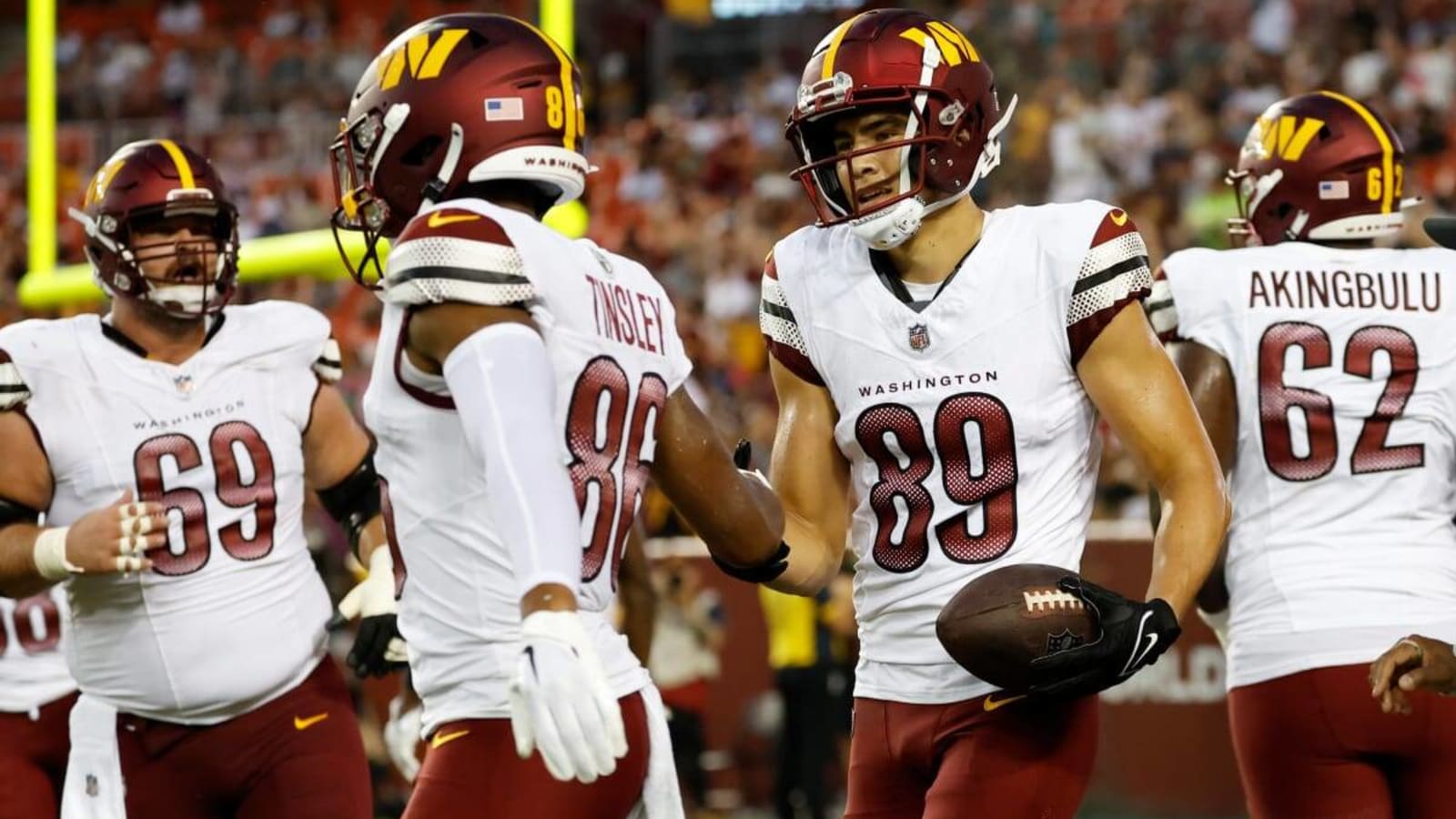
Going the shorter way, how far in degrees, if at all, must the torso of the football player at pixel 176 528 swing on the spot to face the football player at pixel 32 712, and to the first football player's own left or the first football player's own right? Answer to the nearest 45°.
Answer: approximately 135° to the first football player's own right

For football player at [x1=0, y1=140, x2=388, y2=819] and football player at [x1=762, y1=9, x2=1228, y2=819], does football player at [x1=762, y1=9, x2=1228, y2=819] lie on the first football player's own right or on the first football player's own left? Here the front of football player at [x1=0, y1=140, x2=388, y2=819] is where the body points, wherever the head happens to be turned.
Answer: on the first football player's own left

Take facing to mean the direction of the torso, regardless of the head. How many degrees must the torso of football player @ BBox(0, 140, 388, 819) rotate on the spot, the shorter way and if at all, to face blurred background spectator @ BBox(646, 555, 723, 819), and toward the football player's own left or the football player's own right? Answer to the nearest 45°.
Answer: approximately 135° to the football player's own left

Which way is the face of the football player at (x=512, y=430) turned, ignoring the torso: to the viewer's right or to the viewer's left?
to the viewer's left
